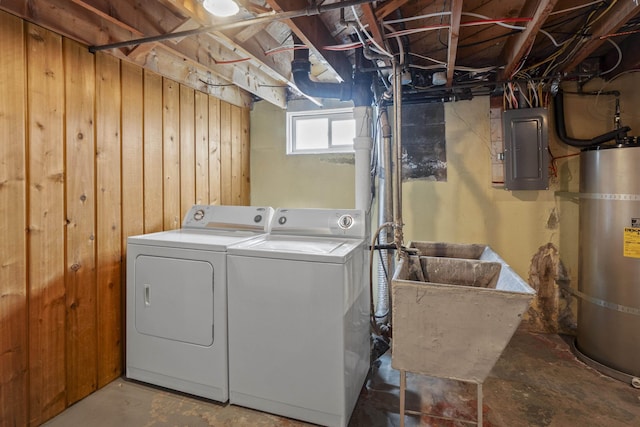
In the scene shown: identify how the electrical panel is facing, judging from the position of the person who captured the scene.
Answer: facing the viewer

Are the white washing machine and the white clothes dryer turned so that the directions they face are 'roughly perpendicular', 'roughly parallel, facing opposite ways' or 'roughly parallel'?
roughly parallel

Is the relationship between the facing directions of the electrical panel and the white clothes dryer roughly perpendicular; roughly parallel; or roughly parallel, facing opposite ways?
roughly parallel

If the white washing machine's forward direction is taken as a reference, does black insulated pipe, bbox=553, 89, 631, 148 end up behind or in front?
behind

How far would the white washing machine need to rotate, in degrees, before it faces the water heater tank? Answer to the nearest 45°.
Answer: approximately 135° to its left

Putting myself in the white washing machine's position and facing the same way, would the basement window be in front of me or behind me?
behind

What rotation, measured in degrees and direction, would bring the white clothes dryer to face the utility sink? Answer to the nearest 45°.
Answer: approximately 90° to its left

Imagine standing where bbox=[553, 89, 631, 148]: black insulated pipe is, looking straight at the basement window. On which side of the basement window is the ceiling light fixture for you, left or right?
left

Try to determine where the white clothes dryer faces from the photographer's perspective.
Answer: facing the viewer and to the left of the viewer

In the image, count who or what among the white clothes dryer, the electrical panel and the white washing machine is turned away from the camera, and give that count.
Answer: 0

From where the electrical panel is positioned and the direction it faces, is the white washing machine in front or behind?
in front

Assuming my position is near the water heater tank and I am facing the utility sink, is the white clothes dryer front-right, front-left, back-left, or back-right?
front-right

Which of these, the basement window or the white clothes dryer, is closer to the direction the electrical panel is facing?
the white clothes dryer
